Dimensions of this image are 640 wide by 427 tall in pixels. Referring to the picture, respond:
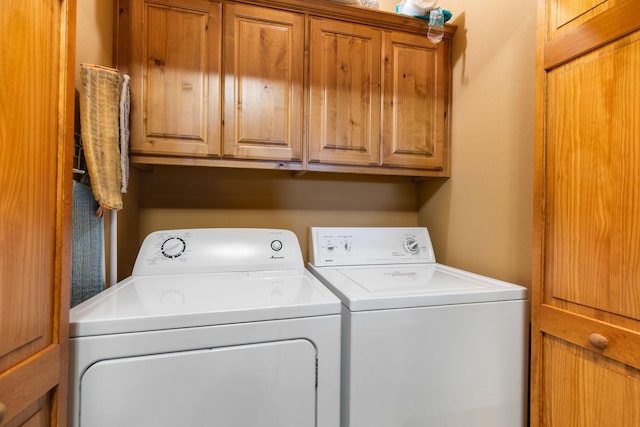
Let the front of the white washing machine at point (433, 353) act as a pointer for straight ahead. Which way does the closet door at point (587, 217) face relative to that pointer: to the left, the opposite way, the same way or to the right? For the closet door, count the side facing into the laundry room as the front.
to the right

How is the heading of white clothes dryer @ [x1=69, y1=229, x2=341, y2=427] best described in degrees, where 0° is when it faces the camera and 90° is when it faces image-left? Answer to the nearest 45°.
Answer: approximately 0°

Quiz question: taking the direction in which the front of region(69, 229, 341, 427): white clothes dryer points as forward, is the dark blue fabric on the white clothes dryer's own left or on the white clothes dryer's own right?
on the white clothes dryer's own right

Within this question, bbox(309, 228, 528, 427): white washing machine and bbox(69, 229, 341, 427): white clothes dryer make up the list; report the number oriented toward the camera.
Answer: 2

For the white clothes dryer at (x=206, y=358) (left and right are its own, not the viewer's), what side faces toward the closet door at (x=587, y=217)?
left

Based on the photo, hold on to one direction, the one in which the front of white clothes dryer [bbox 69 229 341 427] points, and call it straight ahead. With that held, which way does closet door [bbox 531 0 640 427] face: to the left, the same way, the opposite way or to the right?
to the right

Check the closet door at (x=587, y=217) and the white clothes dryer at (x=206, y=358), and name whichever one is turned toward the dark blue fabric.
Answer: the closet door

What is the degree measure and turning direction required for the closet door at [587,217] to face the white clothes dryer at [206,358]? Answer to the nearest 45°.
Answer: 0° — it already faces it

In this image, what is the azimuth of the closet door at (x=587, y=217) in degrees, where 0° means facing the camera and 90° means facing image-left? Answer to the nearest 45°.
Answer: approximately 45°

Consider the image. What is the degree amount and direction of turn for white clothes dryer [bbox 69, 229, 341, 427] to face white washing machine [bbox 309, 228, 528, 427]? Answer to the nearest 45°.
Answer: approximately 90° to its left
